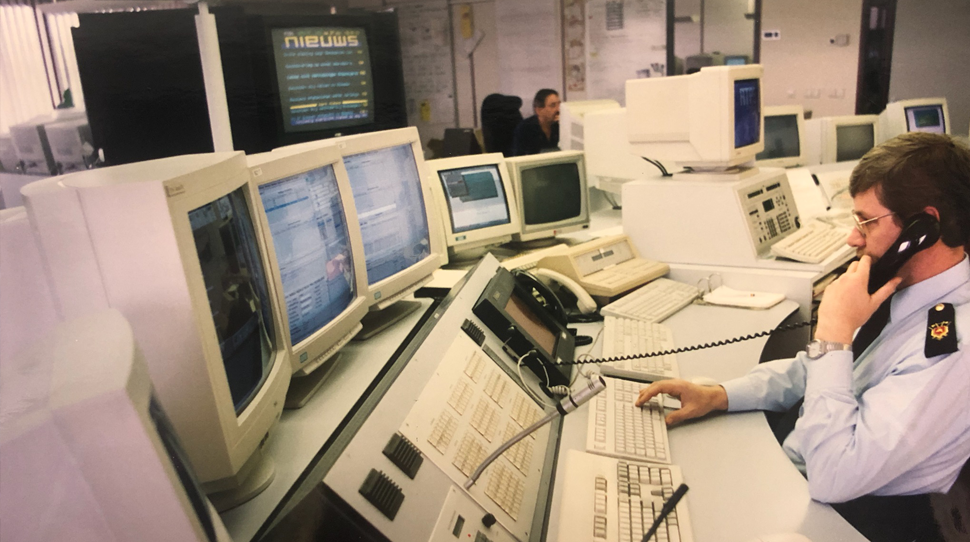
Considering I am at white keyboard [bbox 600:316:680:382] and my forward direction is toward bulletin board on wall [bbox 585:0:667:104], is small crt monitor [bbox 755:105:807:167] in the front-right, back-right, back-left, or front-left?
front-right

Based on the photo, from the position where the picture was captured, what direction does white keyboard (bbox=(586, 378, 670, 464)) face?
facing to the right of the viewer

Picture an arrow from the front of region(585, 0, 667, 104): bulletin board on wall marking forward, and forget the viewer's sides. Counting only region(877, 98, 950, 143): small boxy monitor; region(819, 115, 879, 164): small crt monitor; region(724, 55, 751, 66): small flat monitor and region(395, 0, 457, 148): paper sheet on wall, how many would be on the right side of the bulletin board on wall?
1

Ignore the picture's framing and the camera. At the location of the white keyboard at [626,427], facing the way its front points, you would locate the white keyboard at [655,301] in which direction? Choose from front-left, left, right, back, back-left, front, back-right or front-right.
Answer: left

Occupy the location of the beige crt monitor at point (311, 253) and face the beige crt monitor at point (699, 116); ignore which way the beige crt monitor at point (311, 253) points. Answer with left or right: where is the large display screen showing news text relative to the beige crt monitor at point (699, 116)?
left

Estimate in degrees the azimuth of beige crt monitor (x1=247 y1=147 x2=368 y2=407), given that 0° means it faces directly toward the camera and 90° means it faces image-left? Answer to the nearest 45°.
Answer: approximately 315°

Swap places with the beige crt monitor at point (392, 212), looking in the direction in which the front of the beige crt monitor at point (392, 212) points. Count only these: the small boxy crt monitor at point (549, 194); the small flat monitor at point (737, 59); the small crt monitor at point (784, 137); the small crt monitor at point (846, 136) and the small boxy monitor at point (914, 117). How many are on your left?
5

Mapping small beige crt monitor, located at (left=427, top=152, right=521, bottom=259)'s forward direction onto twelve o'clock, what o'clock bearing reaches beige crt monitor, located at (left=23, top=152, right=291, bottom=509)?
The beige crt monitor is roughly at 2 o'clock from the small beige crt monitor.

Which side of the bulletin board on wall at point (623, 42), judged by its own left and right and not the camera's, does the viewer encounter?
front

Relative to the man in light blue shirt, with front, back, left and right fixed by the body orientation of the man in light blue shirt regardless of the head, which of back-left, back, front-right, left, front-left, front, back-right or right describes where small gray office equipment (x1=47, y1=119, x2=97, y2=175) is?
front

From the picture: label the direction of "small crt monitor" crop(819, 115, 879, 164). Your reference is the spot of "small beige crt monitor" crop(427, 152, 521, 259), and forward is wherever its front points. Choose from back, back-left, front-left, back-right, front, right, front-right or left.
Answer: left

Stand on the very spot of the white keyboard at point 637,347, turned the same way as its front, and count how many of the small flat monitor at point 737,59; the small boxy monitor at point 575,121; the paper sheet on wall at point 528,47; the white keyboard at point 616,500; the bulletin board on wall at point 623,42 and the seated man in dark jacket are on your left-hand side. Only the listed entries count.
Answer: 5

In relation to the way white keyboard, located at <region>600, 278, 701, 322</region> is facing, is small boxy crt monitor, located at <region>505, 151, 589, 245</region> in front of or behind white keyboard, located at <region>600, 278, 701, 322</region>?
behind

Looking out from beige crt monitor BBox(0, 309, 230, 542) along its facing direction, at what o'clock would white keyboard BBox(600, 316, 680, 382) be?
The white keyboard is roughly at 11 o'clock from the beige crt monitor.

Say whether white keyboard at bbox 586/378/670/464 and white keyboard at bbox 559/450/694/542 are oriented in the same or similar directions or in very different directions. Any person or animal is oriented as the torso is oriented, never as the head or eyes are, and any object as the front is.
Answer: same or similar directions

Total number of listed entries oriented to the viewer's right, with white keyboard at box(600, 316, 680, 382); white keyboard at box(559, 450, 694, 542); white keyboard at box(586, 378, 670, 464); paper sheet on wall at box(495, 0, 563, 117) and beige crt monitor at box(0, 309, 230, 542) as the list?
4

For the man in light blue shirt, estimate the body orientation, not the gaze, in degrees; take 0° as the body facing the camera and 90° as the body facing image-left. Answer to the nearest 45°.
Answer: approximately 90°
